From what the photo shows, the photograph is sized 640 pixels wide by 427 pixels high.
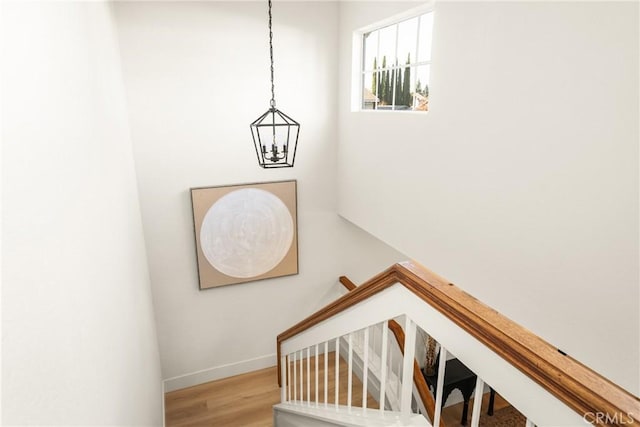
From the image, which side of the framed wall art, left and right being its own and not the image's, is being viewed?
front

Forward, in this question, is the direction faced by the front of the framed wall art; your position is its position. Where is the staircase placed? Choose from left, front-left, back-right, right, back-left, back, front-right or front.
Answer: front
